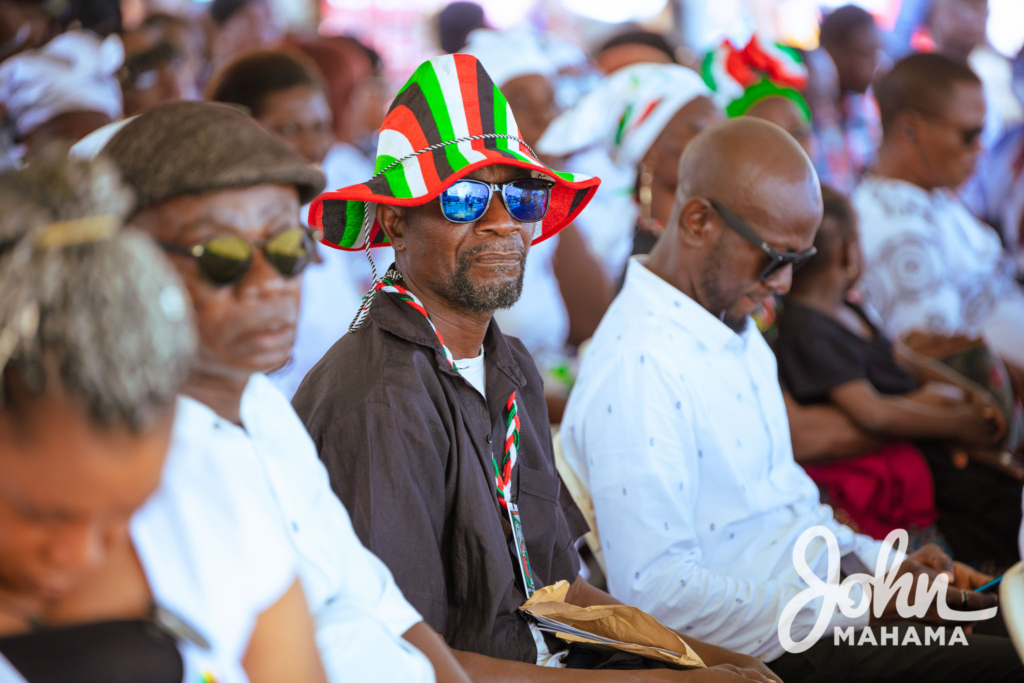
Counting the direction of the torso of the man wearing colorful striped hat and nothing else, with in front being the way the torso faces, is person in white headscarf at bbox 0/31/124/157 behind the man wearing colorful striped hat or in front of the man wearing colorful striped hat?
behind

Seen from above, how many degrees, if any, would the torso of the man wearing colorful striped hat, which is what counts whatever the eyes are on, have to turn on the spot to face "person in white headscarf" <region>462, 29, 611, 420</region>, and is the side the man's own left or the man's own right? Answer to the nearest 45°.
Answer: approximately 135° to the man's own left

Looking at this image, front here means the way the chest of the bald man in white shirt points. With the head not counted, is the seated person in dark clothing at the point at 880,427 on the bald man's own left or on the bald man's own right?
on the bald man's own left

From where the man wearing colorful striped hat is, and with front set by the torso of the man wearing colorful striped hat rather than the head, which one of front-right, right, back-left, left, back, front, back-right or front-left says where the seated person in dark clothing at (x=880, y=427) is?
left

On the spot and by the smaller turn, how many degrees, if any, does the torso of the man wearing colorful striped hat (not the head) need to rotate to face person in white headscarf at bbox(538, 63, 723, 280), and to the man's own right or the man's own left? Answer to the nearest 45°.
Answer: approximately 135° to the man's own left

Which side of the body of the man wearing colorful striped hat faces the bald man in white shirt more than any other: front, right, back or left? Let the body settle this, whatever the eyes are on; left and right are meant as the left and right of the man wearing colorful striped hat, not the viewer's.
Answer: left

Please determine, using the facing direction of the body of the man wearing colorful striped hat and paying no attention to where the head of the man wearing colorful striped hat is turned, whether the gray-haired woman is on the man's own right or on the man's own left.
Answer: on the man's own right
